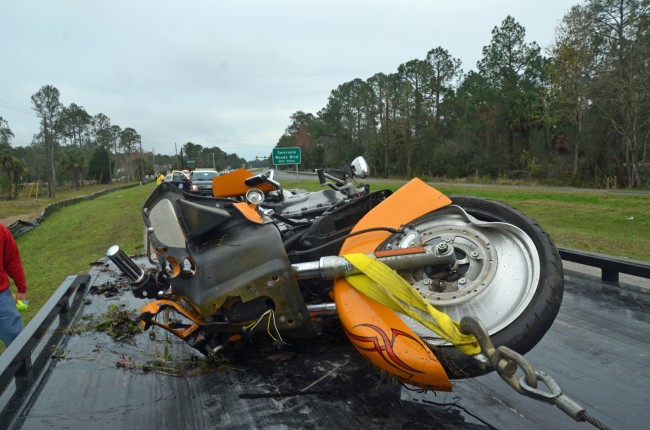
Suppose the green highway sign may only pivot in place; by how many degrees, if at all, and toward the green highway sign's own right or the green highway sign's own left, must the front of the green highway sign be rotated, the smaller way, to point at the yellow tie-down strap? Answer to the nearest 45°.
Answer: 0° — it already faces it

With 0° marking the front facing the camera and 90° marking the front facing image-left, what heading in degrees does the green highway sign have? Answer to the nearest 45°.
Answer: approximately 0°

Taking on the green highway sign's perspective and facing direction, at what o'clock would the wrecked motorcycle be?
The wrecked motorcycle is roughly at 12 o'clock from the green highway sign.

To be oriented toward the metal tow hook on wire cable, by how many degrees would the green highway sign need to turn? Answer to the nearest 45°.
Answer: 0° — it already faces it
